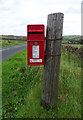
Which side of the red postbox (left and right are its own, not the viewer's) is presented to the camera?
front
